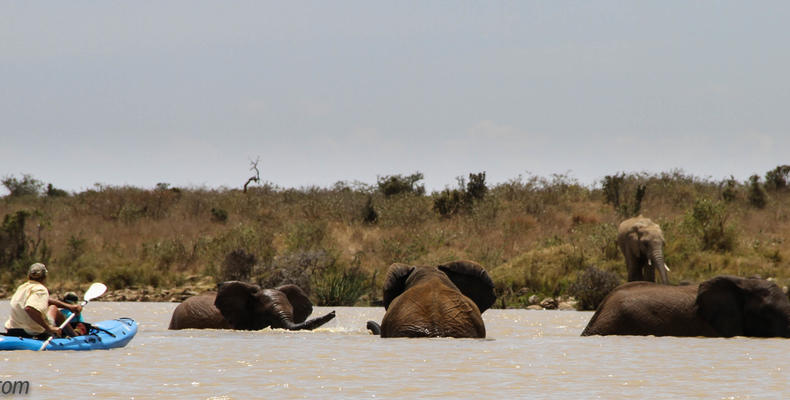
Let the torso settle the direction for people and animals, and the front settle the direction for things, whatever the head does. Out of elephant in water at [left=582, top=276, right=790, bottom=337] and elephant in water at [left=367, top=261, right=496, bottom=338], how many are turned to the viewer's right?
1

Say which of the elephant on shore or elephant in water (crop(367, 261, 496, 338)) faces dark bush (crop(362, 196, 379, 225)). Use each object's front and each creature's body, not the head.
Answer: the elephant in water

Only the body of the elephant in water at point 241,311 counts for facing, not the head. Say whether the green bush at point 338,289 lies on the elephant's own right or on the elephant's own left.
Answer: on the elephant's own left

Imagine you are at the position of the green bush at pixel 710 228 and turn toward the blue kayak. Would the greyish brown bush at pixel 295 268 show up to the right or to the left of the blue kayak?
right

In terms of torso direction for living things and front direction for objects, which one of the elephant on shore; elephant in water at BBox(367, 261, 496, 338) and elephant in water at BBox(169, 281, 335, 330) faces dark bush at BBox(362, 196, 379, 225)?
elephant in water at BBox(367, 261, 496, 338)

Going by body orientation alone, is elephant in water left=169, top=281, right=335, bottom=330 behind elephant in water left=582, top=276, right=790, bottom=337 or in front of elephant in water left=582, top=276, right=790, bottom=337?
behind

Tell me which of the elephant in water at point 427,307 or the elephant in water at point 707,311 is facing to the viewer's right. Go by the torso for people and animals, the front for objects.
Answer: the elephant in water at point 707,311

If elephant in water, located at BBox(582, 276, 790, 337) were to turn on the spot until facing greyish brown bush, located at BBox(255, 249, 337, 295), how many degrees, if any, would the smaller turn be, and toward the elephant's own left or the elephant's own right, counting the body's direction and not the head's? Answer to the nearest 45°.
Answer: approximately 135° to the elephant's own left

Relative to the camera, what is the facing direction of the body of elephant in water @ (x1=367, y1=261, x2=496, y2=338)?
away from the camera

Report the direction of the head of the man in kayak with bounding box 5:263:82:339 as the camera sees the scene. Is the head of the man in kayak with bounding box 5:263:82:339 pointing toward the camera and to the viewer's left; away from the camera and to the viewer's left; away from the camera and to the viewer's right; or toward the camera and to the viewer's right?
away from the camera and to the viewer's right

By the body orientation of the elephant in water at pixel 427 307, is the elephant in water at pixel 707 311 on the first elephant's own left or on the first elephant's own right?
on the first elephant's own right

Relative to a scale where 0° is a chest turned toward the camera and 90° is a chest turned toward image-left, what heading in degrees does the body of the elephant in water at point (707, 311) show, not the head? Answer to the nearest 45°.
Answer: approximately 270°

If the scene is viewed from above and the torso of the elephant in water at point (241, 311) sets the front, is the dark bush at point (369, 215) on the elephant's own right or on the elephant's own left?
on the elephant's own left

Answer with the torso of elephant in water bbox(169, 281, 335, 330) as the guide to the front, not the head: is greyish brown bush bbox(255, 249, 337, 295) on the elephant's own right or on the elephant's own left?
on the elephant's own left
